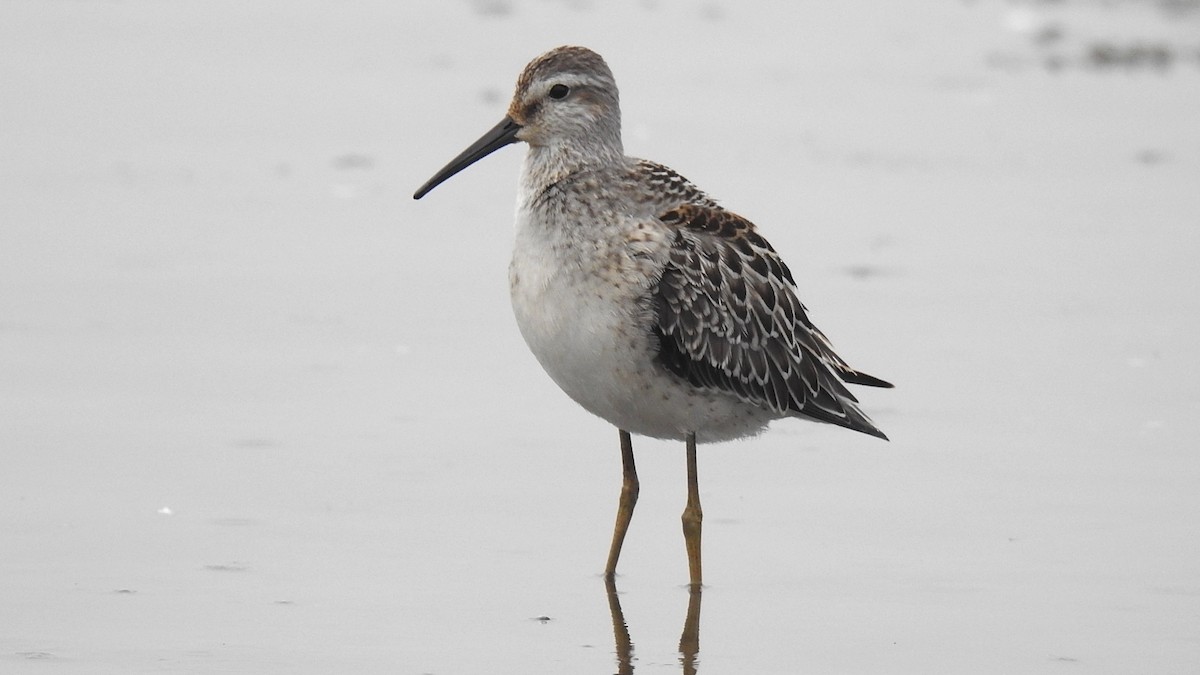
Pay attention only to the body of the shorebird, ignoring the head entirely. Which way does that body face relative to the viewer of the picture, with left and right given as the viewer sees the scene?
facing the viewer and to the left of the viewer
